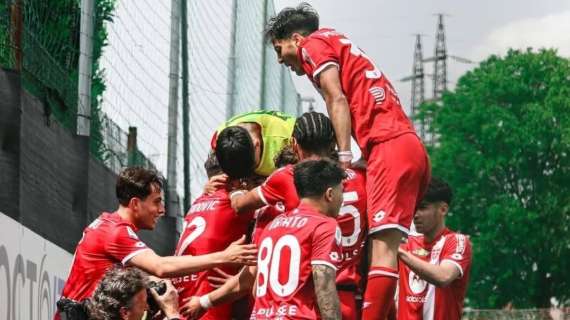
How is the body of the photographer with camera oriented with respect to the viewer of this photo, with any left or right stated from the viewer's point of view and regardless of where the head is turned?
facing away from the viewer and to the right of the viewer

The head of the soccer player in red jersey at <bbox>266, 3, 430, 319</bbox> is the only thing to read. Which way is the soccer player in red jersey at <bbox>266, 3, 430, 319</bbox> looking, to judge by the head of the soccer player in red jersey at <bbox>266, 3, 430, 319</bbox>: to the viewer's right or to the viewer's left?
to the viewer's left

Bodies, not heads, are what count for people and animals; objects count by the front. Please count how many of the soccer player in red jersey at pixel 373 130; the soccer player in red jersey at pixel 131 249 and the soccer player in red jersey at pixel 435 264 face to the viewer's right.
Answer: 1

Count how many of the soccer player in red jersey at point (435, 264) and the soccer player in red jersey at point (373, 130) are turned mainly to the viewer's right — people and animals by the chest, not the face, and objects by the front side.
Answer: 0

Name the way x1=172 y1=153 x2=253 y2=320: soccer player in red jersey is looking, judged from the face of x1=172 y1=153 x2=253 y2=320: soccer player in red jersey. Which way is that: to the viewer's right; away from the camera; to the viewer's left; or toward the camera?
away from the camera

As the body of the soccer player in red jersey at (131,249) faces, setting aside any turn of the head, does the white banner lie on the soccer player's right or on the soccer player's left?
on the soccer player's left

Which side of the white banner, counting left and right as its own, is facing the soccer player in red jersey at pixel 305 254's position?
front

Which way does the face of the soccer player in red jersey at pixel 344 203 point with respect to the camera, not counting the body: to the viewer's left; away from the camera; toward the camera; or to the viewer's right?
away from the camera

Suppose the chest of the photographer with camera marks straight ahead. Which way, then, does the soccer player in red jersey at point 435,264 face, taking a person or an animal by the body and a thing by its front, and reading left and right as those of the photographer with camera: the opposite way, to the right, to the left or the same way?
the opposite way
